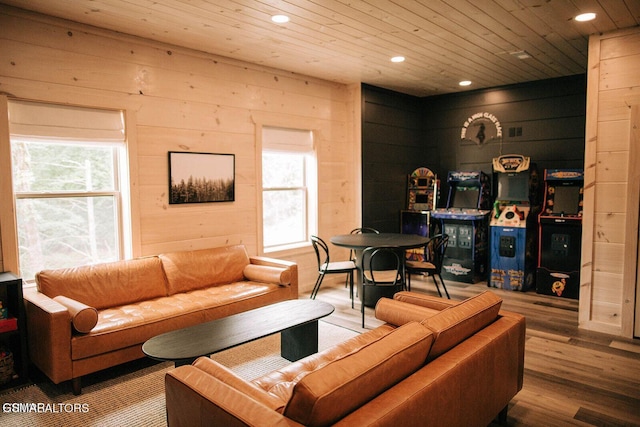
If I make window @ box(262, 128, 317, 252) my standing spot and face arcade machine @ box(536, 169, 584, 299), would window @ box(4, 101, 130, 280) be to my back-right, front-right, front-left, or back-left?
back-right

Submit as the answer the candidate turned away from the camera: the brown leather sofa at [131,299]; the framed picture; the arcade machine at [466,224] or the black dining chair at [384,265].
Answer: the black dining chair

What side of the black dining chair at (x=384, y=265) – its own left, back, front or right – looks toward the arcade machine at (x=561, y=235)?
right

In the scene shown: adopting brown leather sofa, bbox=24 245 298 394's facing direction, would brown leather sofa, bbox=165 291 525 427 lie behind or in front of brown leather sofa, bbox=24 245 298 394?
in front

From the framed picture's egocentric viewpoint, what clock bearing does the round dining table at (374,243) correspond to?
The round dining table is roughly at 11 o'clock from the framed picture.

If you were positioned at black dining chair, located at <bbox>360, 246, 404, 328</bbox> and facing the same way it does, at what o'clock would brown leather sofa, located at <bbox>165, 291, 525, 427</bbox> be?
The brown leather sofa is roughly at 6 o'clock from the black dining chair.

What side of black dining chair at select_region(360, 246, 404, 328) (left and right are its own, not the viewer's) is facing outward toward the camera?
back

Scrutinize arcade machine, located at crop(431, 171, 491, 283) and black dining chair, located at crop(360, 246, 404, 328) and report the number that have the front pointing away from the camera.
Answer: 1

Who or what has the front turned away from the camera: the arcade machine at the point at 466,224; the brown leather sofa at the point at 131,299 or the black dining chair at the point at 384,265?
the black dining chair
